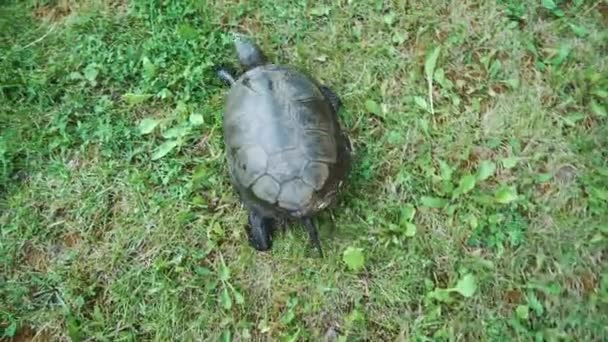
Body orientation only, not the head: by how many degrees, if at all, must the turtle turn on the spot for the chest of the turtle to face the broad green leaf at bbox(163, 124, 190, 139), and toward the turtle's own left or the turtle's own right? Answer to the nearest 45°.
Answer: approximately 45° to the turtle's own left

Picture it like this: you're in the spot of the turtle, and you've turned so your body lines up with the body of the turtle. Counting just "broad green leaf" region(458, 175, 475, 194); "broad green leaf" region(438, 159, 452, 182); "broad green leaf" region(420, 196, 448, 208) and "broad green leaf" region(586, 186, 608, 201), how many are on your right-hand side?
4

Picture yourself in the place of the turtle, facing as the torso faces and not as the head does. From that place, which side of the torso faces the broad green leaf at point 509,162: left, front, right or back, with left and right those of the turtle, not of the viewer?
right

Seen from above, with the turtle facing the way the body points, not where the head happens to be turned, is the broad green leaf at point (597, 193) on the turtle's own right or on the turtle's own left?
on the turtle's own right

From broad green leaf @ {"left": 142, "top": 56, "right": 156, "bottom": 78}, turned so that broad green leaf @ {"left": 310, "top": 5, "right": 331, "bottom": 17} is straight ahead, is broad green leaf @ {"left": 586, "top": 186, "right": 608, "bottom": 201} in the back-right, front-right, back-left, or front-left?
front-right

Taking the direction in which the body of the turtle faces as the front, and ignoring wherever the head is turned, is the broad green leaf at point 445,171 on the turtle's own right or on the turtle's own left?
on the turtle's own right

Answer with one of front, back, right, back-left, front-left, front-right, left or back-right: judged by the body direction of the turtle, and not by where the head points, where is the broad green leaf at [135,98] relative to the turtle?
front-left

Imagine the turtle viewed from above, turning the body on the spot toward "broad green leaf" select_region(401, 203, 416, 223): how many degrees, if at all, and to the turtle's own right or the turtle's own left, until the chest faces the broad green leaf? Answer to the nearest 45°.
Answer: approximately 90° to the turtle's own right

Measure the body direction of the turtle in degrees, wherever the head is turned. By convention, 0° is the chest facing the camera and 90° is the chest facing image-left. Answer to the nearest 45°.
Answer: approximately 180°

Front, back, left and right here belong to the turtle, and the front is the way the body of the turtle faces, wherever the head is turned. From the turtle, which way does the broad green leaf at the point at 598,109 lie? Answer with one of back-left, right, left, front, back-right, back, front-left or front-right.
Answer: right

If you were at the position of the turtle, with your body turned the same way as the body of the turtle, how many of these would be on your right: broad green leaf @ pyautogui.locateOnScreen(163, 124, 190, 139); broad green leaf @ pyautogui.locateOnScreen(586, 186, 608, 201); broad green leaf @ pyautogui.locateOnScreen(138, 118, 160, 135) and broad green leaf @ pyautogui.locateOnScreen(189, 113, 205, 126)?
1

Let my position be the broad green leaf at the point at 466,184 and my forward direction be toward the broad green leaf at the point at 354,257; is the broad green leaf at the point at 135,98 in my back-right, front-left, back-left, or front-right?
front-right

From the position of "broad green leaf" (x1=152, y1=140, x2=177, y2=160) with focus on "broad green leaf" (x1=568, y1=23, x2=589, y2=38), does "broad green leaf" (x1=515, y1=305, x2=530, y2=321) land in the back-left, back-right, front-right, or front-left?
front-right

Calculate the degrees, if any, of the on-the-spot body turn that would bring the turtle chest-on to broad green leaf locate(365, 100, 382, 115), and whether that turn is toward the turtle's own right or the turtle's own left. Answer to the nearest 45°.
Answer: approximately 45° to the turtle's own right

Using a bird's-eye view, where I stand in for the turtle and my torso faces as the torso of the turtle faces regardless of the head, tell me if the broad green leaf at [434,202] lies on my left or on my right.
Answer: on my right

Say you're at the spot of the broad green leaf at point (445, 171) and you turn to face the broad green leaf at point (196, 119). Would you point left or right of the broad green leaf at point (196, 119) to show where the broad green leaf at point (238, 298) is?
left

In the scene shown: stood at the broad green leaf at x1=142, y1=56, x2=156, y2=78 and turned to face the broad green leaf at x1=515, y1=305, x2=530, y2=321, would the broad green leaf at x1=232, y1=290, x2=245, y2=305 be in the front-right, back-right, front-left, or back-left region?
front-right

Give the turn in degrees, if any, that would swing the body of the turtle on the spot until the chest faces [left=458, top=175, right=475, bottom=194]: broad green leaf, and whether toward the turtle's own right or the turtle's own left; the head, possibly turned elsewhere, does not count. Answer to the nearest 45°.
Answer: approximately 90° to the turtle's own right

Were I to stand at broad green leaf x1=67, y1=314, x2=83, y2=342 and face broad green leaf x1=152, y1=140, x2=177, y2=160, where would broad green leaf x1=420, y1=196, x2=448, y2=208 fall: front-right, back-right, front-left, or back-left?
front-right
